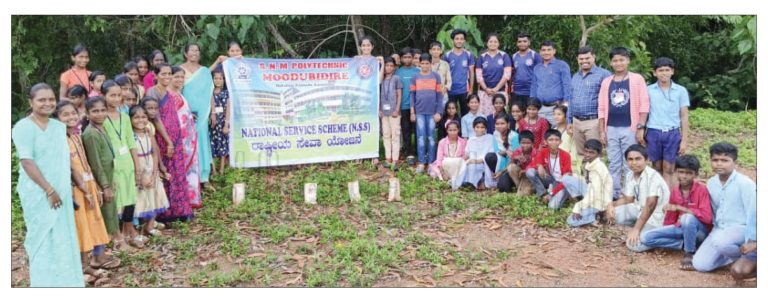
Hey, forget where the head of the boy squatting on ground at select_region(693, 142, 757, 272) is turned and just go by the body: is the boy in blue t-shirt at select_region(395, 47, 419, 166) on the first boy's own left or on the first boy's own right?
on the first boy's own right

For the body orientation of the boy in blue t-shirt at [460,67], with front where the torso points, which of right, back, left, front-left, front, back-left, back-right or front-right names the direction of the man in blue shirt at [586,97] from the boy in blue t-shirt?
front-left

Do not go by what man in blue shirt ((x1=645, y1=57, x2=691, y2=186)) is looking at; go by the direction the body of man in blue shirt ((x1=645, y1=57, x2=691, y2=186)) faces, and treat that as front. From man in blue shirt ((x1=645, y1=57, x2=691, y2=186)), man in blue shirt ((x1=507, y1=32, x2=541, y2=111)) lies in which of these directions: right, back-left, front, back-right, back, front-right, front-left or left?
back-right

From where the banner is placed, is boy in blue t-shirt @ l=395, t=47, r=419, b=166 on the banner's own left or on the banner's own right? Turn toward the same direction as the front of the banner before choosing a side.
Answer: on the banner's own left

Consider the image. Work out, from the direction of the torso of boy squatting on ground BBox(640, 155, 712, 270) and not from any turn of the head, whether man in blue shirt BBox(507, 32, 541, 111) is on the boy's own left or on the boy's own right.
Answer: on the boy's own right

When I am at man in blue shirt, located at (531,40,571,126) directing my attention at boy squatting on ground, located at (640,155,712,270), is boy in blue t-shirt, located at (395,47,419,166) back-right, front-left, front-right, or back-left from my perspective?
back-right

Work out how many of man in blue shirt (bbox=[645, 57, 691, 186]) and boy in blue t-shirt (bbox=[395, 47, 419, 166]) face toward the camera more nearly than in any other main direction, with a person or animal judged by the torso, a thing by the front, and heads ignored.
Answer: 2

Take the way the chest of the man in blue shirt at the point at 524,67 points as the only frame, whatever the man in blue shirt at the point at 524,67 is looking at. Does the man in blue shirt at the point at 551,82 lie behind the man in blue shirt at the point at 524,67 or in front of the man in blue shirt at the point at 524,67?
in front

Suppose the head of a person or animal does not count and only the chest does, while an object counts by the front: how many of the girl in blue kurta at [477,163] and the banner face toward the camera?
2

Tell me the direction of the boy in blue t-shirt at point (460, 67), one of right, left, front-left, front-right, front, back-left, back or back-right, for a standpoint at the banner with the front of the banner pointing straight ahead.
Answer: left

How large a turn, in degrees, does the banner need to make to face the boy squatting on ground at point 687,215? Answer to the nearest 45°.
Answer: approximately 45° to its left

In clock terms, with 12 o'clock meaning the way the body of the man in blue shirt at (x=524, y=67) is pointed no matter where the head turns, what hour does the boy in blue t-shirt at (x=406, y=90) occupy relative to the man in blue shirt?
The boy in blue t-shirt is roughly at 3 o'clock from the man in blue shirt.

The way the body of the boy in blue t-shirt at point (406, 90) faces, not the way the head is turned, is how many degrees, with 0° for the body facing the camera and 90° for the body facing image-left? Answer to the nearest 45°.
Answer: approximately 0°

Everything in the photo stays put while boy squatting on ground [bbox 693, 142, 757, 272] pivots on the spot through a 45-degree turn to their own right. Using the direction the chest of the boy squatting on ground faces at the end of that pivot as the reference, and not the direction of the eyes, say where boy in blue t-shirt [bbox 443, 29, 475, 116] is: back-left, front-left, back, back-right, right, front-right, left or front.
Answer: front-right
